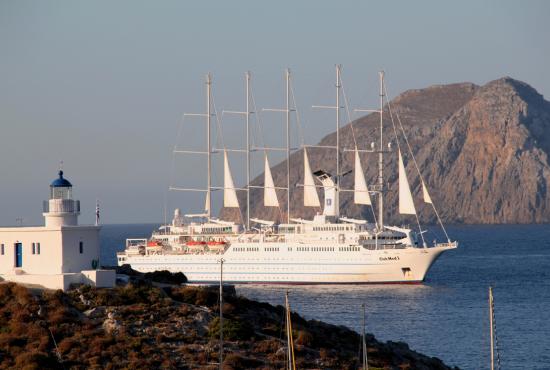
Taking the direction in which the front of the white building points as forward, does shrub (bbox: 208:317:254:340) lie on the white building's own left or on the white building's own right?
on the white building's own left

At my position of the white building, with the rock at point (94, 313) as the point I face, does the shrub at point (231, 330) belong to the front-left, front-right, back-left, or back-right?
front-left

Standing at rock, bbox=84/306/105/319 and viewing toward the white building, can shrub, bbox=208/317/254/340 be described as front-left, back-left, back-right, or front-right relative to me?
back-right

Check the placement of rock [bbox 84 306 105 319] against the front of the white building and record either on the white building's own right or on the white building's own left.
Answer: on the white building's own left

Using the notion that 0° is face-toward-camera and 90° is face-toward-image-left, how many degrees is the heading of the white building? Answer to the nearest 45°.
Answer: approximately 45°
